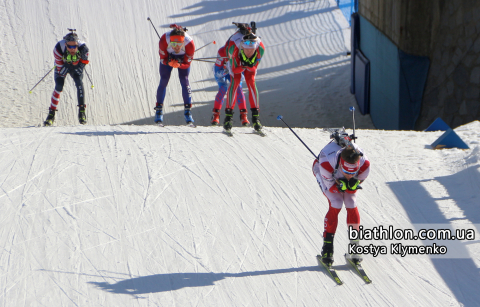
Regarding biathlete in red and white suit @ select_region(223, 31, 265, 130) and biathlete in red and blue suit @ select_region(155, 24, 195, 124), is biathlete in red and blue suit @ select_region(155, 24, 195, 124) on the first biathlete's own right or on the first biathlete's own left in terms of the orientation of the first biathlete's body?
on the first biathlete's own right

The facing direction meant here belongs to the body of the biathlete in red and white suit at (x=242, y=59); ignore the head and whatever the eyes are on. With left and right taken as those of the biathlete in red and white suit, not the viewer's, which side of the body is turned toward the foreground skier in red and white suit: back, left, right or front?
front

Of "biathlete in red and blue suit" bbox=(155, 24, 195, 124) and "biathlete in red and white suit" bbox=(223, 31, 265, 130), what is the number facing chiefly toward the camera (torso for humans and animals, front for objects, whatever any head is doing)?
2

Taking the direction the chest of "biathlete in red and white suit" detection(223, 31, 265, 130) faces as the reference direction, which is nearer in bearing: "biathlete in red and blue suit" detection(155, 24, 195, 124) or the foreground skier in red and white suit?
the foreground skier in red and white suit

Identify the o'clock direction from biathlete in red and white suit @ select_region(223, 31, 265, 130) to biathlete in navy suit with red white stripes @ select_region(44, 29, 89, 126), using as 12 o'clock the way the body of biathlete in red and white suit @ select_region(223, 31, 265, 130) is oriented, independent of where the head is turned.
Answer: biathlete in navy suit with red white stripes @ select_region(44, 29, 89, 126) is roughly at 4 o'clock from biathlete in red and white suit @ select_region(223, 31, 265, 130).

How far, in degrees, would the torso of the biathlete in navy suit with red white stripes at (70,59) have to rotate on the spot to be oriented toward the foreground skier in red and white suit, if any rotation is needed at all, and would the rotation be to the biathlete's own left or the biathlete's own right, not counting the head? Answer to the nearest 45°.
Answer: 0° — they already face them

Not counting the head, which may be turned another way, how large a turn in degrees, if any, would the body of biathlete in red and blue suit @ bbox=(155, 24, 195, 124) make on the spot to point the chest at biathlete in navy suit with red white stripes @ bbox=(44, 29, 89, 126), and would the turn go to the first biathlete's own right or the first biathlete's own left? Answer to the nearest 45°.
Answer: approximately 135° to the first biathlete's own right

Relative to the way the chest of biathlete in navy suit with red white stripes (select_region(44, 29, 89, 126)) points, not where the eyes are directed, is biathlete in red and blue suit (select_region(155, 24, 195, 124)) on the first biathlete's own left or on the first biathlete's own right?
on the first biathlete's own left

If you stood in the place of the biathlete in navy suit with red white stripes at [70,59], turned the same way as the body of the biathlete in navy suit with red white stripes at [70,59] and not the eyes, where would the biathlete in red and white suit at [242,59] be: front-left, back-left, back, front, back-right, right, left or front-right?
front-left
